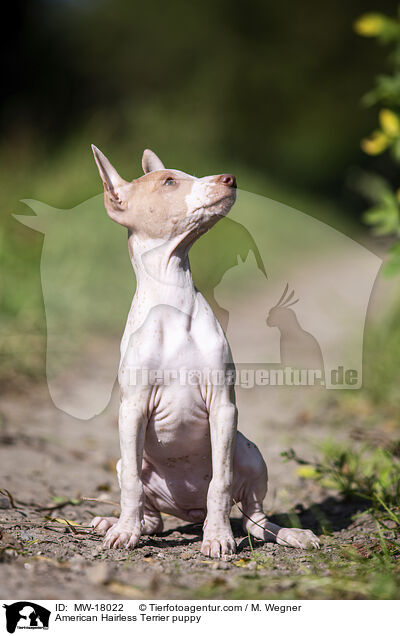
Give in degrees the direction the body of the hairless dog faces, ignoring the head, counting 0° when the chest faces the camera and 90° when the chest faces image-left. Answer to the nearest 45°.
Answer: approximately 0°
